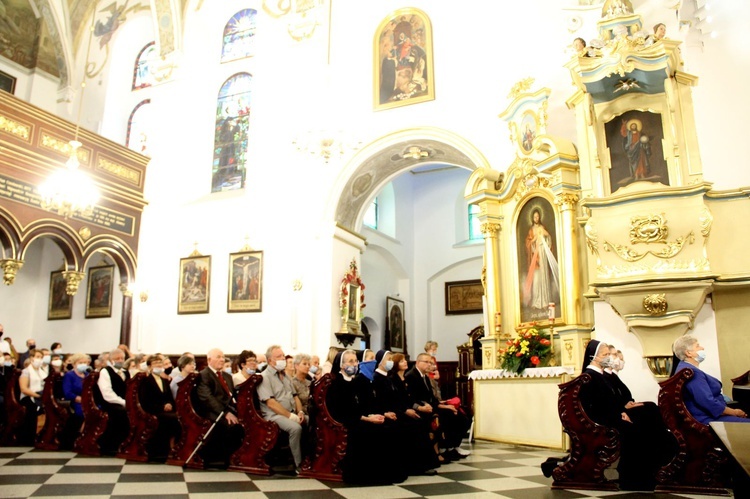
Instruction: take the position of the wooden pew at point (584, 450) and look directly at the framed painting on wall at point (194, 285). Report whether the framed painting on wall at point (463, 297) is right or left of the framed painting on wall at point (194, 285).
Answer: right

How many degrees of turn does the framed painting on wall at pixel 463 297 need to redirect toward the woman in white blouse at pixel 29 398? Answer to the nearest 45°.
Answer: approximately 45° to its right

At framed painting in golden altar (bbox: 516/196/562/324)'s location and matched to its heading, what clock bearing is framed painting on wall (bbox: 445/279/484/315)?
framed painting on wall (bbox: 445/279/484/315) is roughly at 4 o'clock from framed painting in golden altar (bbox: 516/196/562/324).

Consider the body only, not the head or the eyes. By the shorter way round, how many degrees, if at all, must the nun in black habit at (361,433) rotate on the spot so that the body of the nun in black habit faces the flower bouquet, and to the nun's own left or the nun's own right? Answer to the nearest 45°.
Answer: approximately 90° to the nun's own left

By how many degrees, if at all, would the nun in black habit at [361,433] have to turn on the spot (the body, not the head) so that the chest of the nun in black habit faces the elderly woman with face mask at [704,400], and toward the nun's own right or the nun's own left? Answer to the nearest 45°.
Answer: approximately 45° to the nun's own left

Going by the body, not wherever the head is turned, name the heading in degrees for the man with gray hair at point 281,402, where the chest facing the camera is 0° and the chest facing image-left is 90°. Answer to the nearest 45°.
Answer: approximately 315°

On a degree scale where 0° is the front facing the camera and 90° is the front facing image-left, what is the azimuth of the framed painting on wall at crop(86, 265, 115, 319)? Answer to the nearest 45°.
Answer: approximately 0°
